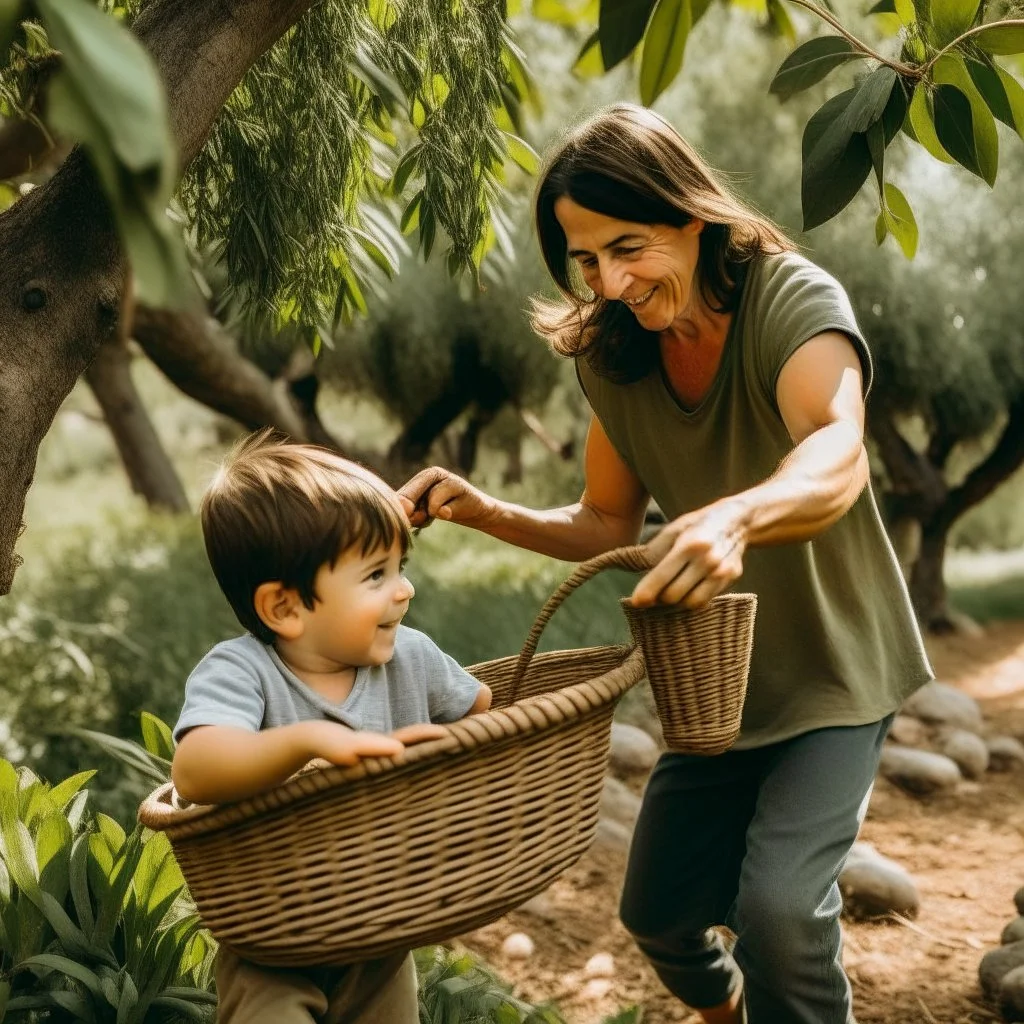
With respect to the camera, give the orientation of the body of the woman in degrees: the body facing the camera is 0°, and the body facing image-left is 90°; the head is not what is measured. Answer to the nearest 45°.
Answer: approximately 45°

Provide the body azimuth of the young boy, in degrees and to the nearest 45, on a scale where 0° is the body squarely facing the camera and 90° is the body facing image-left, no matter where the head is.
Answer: approximately 315°

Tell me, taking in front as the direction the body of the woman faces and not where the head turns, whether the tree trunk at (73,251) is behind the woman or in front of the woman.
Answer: in front

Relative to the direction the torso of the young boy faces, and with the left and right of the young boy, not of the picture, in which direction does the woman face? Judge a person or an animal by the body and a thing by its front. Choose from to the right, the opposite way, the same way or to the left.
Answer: to the right

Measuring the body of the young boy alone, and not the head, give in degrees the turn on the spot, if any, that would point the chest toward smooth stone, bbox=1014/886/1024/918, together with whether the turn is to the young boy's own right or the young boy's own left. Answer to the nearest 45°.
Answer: approximately 90° to the young boy's own left

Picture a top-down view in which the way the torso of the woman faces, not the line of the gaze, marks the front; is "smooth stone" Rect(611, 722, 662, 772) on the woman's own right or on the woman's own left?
on the woman's own right

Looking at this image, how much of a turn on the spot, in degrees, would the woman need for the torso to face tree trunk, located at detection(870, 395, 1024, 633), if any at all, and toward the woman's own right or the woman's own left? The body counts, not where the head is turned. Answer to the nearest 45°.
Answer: approximately 135° to the woman's own right

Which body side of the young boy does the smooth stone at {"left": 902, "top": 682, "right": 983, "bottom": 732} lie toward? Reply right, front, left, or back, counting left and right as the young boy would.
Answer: left

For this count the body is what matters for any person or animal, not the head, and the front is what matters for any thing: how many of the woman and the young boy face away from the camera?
0
